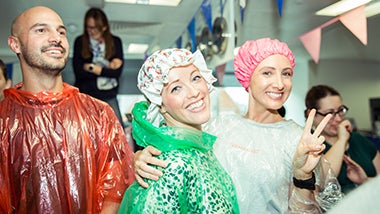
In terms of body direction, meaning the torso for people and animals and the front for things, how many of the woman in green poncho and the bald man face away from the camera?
0

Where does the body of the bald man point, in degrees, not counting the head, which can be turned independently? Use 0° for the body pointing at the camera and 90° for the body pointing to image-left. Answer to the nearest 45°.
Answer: approximately 315°

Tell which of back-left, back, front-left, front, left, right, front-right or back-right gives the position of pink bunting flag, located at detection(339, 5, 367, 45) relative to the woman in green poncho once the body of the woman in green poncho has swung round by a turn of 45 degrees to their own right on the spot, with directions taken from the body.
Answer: back-left

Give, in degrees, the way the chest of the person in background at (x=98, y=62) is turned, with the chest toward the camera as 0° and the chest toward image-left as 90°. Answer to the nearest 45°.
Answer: approximately 0°

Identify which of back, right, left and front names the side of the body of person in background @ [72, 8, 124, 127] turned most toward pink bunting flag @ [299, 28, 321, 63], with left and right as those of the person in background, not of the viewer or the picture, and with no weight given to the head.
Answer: left

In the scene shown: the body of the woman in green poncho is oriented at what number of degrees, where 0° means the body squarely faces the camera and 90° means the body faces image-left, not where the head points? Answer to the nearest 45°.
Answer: approximately 315°

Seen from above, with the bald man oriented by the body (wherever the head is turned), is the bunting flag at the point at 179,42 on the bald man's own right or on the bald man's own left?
on the bald man's own left

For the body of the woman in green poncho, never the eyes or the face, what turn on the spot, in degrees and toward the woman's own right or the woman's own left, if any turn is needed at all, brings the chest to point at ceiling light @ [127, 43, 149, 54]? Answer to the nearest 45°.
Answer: approximately 135° to the woman's own left
